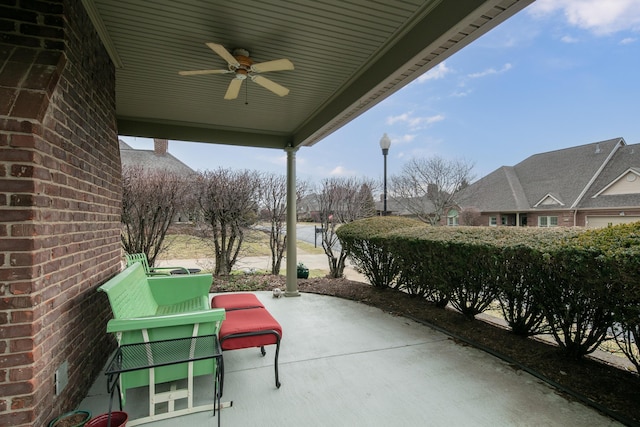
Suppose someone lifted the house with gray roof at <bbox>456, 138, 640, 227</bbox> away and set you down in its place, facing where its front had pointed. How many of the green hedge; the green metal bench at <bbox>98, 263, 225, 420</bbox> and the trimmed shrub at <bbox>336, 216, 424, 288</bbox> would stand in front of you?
3

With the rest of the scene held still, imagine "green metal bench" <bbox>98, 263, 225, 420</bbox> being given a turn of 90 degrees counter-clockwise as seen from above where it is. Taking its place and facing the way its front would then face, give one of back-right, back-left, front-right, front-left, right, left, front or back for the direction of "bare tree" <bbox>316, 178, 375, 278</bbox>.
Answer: front-right

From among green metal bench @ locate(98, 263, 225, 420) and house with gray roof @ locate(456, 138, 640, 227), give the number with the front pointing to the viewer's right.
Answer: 1

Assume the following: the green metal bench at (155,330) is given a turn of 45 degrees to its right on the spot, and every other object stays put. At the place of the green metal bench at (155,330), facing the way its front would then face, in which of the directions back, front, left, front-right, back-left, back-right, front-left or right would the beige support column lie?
left

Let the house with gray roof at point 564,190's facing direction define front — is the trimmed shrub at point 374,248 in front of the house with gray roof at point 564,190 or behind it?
in front

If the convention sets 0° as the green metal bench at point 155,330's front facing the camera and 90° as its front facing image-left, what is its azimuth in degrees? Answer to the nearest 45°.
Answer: approximately 270°

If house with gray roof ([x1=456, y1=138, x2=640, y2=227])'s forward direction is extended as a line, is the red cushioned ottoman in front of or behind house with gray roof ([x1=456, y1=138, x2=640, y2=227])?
in front

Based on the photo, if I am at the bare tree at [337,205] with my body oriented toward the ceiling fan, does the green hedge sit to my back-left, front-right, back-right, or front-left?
front-left

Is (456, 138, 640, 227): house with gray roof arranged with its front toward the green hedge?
yes

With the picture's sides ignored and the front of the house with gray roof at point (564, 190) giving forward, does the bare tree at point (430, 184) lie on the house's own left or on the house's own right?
on the house's own right

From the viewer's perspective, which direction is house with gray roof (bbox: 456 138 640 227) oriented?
toward the camera

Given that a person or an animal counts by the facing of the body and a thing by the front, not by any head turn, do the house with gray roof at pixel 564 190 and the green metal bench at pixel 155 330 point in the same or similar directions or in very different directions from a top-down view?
very different directions

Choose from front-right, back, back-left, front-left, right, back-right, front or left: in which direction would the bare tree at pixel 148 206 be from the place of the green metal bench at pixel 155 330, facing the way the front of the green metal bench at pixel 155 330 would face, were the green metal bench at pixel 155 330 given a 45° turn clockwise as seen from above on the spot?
back-left
